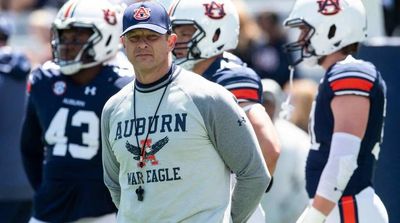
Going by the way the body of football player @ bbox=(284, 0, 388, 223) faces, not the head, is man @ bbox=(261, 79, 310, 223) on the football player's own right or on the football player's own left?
on the football player's own right

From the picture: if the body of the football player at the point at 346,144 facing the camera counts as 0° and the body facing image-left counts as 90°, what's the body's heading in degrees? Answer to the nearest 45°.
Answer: approximately 90°

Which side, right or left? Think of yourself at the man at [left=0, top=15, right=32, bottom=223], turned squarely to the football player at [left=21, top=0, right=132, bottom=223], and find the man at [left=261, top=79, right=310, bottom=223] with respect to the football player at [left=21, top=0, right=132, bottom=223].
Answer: left

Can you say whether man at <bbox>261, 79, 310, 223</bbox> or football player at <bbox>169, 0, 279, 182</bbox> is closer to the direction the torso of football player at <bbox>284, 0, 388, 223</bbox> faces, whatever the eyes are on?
the football player

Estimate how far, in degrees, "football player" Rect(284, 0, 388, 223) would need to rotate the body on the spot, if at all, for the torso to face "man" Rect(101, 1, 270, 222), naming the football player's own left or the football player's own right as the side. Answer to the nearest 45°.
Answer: approximately 45° to the football player's own left

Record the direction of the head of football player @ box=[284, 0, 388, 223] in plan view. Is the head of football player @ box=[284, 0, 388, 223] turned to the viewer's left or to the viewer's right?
to the viewer's left

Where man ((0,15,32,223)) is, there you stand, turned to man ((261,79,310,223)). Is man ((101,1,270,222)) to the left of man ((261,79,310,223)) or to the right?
right
